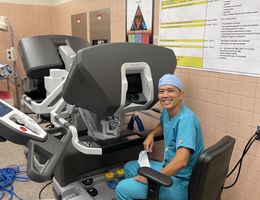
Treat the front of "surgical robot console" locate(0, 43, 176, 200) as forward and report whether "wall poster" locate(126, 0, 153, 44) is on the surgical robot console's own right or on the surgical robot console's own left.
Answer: on the surgical robot console's own left

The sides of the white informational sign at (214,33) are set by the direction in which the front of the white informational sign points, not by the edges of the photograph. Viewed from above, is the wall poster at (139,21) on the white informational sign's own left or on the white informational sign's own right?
on the white informational sign's own right

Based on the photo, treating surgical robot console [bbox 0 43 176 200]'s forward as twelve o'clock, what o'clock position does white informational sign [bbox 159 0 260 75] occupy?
The white informational sign is roughly at 10 o'clock from the surgical robot console.

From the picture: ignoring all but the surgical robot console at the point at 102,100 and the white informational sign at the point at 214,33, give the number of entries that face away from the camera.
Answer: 0

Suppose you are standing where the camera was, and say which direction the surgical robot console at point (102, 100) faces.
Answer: facing the viewer and to the right of the viewer

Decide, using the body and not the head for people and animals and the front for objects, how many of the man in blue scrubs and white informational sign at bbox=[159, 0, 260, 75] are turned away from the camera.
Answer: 0

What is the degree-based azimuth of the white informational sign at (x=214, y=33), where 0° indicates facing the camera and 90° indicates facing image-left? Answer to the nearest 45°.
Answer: approximately 45°

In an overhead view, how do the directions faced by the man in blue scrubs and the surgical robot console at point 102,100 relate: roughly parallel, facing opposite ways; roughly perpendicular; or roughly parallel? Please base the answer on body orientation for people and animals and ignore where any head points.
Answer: roughly perpendicular
